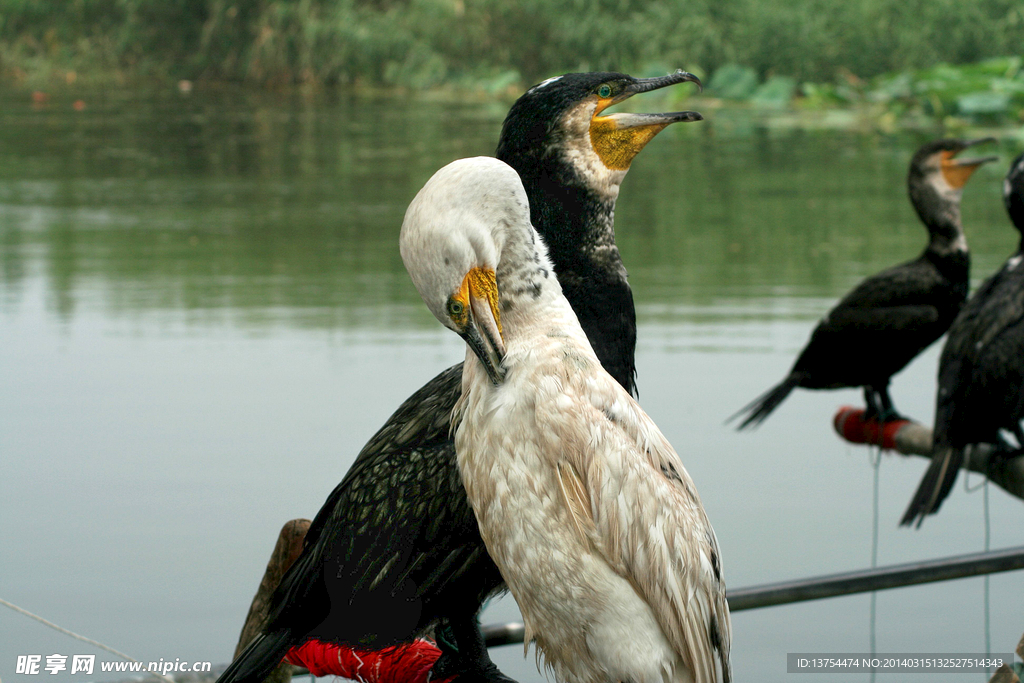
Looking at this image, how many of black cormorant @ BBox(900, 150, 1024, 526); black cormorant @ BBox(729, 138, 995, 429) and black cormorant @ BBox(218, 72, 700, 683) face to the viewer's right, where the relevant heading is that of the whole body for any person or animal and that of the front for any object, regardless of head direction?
3

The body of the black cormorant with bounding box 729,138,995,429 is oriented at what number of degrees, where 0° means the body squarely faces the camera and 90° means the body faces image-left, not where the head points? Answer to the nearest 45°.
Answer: approximately 270°

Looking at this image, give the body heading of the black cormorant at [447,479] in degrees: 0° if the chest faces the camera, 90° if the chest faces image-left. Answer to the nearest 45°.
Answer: approximately 270°

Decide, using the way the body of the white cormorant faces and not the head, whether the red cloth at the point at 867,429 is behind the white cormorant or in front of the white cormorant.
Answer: behind

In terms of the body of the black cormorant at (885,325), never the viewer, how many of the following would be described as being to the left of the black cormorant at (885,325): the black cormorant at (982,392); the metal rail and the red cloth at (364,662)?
0

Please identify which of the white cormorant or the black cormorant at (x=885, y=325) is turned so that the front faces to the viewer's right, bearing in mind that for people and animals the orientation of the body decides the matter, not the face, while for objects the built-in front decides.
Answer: the black cormorant

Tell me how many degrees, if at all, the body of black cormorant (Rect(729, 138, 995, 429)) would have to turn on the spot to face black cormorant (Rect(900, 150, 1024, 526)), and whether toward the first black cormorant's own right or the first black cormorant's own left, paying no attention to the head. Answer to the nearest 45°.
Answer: approximately 90° to the first black cormorant's own right

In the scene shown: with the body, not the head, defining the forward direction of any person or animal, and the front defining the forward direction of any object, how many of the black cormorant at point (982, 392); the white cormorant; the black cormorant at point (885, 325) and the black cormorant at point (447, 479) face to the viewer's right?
3

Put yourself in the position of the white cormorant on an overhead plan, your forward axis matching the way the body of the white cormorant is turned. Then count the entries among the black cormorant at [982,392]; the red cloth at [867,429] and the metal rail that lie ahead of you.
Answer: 0
